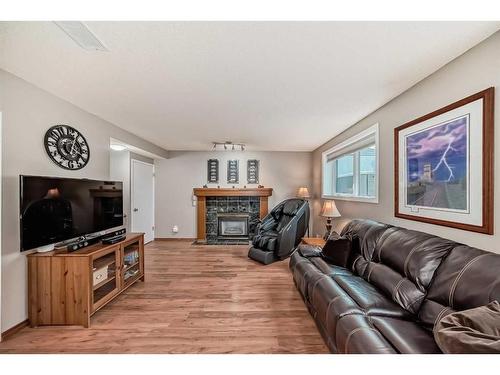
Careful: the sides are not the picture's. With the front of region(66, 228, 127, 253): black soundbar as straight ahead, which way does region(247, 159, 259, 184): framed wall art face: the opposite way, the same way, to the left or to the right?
to the right

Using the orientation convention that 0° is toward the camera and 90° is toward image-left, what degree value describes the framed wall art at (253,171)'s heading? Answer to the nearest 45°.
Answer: approximately 0°

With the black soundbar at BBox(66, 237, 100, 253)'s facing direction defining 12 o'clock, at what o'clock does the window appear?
The window is roughly at 11 o'clock from the black soundbar.

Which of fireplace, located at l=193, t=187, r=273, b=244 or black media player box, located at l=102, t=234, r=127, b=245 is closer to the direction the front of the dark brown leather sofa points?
the black media player box

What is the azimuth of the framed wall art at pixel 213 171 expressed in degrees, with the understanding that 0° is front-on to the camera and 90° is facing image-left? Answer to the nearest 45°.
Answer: approximately 0°

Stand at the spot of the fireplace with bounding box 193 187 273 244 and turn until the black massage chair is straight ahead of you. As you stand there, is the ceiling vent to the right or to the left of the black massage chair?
right

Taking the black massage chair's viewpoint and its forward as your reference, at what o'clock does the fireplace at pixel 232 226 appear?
The fireplace is roughly at 3 o'clock from the black massage chair.

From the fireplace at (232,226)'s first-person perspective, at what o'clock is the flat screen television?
The flat screen television is roughly at 1 o'clock from the fireplace.

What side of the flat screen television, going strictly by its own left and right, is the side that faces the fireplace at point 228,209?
left

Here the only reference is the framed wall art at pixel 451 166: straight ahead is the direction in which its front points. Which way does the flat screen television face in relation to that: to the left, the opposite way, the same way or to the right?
the opposite way

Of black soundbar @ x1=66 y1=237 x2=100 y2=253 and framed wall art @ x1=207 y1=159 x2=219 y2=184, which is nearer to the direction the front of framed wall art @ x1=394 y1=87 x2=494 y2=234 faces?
the black soundbar

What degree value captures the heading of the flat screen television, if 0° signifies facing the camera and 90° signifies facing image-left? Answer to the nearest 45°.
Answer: approximately 315°
